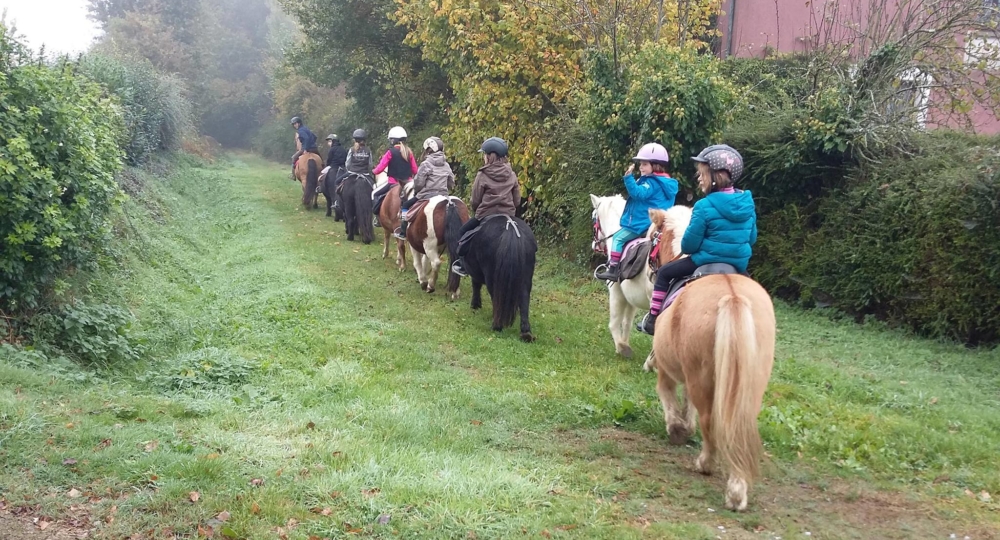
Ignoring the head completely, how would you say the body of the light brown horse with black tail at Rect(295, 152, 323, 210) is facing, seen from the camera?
away from the camera

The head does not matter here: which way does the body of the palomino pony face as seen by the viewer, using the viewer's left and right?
facing away from the viewer and to the left of the viewer

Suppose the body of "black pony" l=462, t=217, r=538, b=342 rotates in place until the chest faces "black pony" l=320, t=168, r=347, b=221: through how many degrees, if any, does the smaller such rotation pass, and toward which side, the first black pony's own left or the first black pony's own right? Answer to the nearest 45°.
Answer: approximately 45° to the first black pony's own right

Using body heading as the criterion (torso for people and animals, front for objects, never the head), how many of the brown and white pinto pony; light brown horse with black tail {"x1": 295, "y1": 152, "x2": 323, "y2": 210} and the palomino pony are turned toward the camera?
0

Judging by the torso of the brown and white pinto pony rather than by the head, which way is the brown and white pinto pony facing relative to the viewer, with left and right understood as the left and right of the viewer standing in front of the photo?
facing away from the viewer and to the left of the viewer

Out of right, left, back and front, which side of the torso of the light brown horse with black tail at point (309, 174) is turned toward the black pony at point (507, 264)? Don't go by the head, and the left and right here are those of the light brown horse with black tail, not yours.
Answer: back

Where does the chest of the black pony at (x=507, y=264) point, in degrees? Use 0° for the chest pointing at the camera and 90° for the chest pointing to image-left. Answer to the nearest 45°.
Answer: approximately 135°

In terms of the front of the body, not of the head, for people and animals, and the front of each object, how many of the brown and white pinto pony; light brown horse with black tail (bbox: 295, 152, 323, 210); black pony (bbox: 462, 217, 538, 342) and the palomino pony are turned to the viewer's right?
0

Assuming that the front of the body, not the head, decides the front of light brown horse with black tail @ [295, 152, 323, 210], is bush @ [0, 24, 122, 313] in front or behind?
behind

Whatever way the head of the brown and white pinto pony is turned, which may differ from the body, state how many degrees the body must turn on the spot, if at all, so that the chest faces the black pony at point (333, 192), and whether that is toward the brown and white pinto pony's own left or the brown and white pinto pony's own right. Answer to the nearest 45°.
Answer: approximately 45° to the brown and white pinto pony's own right

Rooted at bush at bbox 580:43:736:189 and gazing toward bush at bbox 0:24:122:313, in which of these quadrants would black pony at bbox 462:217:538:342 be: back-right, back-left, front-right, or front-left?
front-left

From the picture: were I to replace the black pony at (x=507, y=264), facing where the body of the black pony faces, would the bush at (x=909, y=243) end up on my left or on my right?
on my right

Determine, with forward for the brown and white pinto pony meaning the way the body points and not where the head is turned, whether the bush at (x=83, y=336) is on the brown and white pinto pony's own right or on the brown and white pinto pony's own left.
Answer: on the brown and white pinto pony's own left

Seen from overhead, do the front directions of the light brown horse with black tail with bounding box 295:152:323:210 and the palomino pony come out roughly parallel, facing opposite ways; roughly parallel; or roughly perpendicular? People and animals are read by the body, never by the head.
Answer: roughly parallel
